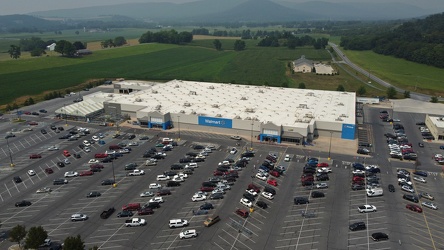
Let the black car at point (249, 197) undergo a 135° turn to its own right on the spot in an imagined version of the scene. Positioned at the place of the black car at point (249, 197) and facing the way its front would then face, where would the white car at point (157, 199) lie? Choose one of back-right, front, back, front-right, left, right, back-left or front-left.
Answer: front

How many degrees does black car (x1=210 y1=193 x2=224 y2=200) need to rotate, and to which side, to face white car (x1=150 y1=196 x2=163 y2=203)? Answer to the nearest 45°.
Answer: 0° — it already faces it

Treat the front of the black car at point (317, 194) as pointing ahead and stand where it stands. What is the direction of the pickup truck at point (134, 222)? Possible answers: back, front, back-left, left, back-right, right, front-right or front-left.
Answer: back-right

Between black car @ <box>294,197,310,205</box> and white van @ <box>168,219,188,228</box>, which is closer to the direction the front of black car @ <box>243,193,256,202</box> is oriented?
the black car
